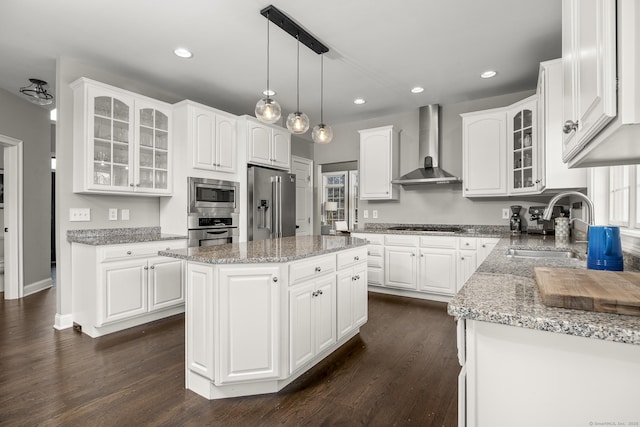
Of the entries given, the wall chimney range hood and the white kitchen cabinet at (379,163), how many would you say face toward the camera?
2

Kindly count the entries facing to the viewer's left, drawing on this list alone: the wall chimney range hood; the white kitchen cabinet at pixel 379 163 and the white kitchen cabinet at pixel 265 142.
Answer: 0

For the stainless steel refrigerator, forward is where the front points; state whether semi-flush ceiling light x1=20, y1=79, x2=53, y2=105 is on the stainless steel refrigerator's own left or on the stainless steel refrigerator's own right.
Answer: on the stainless steel refrigerator's own right

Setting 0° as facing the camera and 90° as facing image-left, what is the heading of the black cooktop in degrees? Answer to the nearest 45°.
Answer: approximately 0°

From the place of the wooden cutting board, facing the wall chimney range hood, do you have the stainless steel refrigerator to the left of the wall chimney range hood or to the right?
left

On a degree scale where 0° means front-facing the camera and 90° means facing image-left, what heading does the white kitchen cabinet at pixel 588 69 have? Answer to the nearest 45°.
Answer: approximately 90°

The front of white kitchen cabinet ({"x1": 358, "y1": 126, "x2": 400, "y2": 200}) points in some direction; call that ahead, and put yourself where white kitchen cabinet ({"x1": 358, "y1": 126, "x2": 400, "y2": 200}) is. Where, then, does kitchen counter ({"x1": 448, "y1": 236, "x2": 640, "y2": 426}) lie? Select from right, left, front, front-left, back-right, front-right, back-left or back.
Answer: front

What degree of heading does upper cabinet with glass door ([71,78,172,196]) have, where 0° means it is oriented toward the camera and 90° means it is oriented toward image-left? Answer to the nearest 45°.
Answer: approximately 315°

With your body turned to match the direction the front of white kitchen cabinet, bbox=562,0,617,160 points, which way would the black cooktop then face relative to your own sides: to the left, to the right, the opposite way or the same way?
to the left

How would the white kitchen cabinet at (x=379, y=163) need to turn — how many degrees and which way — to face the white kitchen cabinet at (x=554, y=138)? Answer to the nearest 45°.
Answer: approximately 45° to its left

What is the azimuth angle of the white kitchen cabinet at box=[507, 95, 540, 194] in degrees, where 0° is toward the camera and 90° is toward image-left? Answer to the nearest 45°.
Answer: approximately 45°

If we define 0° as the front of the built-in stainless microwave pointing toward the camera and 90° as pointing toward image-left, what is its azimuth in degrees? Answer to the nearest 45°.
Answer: approximately 315°

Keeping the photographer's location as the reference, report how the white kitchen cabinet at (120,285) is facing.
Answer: facing the viewer and to the right of the viewer
